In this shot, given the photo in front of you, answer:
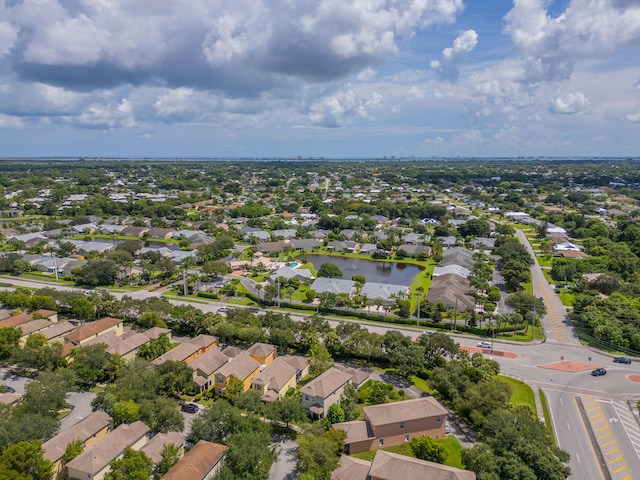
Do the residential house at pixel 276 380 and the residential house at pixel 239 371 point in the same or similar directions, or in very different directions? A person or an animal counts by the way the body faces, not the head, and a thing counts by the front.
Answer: same or similar directions

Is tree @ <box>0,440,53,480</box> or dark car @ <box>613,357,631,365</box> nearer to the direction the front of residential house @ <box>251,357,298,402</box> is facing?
the tree

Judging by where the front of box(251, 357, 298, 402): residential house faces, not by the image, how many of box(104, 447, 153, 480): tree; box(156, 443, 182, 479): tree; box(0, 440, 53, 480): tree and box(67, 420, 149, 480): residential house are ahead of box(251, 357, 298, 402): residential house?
4

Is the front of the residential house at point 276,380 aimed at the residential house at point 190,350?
no

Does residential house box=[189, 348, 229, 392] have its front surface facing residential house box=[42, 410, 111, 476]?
yes

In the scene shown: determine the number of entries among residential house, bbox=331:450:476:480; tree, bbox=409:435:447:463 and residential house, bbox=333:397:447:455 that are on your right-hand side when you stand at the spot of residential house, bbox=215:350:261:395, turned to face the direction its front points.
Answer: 0

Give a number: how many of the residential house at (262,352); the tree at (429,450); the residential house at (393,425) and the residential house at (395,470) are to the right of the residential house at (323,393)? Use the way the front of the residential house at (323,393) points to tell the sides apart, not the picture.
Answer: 1

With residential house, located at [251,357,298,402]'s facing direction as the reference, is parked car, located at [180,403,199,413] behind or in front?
in front

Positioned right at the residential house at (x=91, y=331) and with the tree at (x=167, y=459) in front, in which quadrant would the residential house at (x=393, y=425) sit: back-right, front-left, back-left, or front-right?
front-left

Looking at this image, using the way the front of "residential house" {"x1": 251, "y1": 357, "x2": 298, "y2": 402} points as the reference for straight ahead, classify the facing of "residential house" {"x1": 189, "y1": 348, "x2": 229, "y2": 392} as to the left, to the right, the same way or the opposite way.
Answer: the same way

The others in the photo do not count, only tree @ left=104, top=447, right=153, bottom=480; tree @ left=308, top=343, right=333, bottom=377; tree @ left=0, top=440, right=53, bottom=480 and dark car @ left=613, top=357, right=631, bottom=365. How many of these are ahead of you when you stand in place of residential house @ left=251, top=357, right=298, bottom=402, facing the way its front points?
2

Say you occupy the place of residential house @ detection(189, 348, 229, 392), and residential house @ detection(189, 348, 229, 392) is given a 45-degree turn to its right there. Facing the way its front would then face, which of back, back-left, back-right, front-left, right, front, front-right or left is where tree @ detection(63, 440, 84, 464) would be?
front-left

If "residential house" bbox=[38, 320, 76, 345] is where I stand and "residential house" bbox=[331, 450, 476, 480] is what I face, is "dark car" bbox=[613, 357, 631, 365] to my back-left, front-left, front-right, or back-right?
front-left

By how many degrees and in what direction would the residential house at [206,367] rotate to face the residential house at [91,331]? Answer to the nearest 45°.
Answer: approximately 90° to its right

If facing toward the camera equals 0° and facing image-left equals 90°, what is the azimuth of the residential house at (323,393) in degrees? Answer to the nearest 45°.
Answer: approximately 45°

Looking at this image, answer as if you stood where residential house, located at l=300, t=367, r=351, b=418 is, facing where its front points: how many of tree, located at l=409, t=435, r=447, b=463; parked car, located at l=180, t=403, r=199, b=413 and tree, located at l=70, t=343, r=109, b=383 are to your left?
1

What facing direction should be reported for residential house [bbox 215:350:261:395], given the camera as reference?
facing the viewer and to the left of the viewer

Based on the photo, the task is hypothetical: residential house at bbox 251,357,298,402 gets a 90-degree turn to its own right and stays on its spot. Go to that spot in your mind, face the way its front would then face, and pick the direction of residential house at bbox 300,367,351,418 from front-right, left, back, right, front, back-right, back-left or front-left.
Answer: back

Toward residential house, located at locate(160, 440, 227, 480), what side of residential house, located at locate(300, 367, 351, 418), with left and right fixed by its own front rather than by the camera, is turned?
front

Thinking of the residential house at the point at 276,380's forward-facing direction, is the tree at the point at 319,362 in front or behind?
behind
